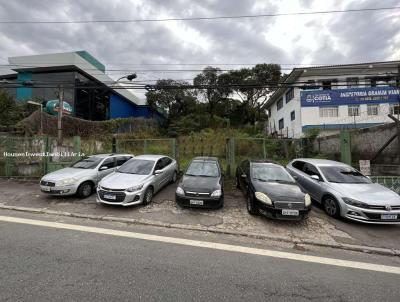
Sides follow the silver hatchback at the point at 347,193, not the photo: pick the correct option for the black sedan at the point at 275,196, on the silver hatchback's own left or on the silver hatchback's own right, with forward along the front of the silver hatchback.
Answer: on the silver hatchback's own right

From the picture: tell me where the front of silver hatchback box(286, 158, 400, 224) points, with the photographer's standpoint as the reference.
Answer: facing the viewer and to the right of the viewer

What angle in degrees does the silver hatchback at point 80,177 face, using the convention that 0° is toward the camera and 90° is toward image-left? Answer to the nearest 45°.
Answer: approximately 45°

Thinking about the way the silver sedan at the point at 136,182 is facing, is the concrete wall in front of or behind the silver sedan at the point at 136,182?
behind

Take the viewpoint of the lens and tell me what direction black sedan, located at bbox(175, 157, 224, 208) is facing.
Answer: facing the viewer

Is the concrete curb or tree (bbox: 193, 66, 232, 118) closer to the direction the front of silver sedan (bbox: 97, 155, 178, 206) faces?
the concrete curb

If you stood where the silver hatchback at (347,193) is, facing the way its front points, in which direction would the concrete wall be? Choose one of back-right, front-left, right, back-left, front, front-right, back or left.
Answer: back-left

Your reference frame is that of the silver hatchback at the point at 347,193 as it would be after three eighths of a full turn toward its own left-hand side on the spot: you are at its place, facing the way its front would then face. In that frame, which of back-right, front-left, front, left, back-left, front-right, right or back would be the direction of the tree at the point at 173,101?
front-left

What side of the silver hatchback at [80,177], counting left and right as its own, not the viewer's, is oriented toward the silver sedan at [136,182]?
left

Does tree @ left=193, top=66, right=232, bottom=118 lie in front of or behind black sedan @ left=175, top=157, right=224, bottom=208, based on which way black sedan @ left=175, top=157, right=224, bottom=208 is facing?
behind

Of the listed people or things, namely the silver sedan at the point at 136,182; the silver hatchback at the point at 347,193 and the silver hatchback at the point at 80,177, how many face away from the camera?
0

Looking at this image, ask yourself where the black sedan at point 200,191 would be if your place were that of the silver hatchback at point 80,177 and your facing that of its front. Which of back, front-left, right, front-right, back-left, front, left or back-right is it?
left

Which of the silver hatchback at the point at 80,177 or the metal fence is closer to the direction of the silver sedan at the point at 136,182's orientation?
the silver hatchback

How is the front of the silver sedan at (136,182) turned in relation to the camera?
facing the viewer and to the left of the viewer

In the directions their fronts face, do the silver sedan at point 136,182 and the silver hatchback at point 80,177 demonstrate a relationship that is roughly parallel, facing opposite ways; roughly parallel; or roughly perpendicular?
roughly parallel

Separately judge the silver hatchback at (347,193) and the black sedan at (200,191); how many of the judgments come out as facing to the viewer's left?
0

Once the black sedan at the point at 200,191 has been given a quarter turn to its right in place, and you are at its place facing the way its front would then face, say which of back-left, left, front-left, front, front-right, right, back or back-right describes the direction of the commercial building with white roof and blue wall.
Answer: front-right

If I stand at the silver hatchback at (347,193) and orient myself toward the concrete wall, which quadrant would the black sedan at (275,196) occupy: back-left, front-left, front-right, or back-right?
back-left
